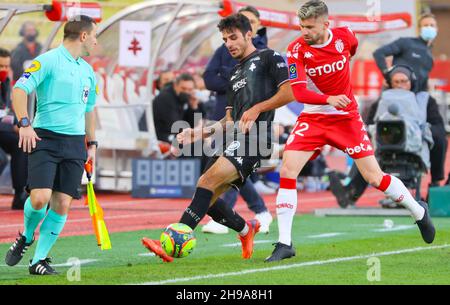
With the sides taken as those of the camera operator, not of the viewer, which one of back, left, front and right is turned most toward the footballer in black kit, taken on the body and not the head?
front

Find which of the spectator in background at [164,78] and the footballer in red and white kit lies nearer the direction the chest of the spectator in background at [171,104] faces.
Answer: the footballer in red and white kit

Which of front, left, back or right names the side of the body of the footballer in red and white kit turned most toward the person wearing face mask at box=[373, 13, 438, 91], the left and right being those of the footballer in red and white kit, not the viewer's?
back

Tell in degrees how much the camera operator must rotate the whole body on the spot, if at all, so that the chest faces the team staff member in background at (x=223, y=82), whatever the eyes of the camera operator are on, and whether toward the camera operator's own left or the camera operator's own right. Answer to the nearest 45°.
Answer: approximately 45° to the camera operator's own right

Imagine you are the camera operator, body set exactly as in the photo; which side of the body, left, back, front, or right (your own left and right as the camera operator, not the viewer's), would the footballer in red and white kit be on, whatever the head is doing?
front

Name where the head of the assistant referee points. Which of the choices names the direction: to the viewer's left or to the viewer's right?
to the viewer's right
